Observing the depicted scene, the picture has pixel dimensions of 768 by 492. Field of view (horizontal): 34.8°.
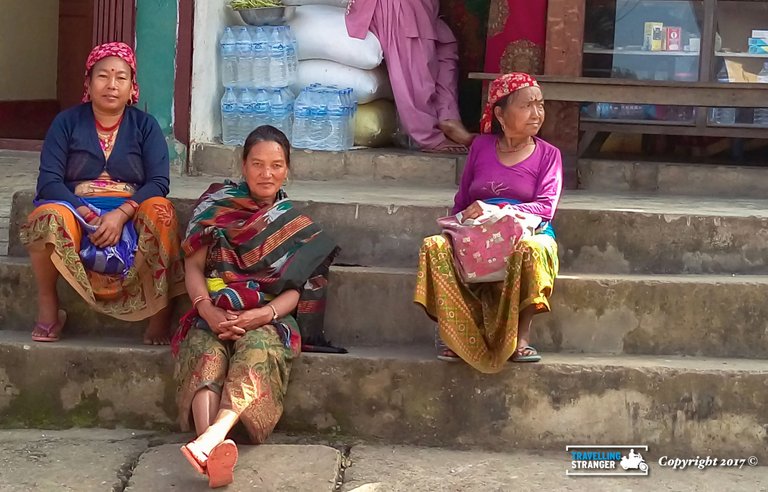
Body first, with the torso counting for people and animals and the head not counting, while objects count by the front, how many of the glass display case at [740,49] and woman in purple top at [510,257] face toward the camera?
2

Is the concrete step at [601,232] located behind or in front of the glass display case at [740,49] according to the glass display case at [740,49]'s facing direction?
in front

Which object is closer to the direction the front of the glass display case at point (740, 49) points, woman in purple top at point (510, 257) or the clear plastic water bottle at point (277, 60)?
the woman in purple top

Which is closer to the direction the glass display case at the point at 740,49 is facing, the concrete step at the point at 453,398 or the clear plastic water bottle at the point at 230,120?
the concrete step

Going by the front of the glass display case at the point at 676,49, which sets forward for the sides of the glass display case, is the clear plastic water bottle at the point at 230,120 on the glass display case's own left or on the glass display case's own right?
on the glass display case's own right

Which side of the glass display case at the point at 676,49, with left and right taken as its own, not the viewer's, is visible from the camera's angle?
front

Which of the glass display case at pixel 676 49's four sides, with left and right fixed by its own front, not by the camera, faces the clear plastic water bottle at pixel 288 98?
right

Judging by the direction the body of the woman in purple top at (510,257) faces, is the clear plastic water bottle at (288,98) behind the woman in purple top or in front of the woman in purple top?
behind

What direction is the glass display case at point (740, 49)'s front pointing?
toward the camera

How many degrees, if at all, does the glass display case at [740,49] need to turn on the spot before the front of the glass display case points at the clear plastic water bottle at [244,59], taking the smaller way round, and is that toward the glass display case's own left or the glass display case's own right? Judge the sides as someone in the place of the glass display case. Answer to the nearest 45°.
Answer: approximately 90° to the glass display case's own right

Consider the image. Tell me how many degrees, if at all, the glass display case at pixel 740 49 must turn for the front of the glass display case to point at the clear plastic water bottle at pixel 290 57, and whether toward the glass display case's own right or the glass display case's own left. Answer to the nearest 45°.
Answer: approximately 90° to the glass display case's own right

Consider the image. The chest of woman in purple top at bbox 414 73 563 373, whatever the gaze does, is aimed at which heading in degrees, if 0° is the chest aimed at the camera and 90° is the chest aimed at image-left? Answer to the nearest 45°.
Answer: approximately 0°
